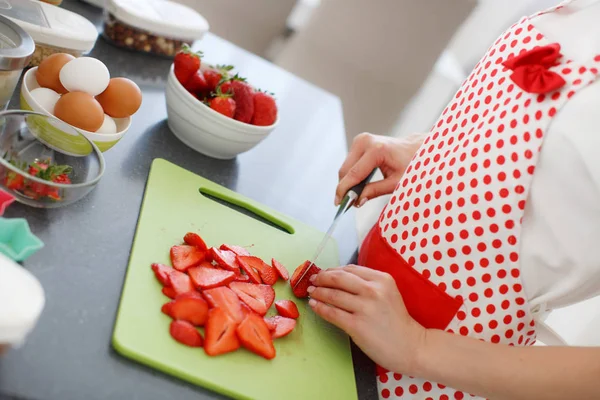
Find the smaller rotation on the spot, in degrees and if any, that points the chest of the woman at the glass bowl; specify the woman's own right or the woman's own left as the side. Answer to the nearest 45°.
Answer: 0° — they already face it

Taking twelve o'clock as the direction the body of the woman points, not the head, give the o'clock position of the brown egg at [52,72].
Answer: The brown egg is roughly at 1 o'clock from the woman.

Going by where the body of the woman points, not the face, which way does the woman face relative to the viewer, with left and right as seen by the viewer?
facing the viewer and to the left of the viewer
